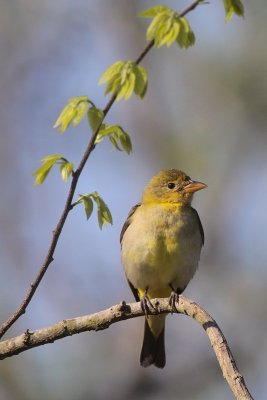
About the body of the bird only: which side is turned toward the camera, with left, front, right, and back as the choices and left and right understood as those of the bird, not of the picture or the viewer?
front
